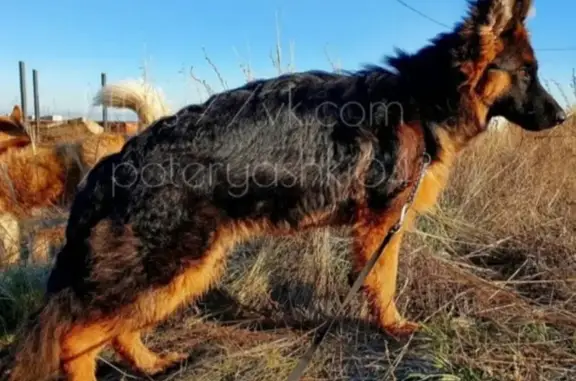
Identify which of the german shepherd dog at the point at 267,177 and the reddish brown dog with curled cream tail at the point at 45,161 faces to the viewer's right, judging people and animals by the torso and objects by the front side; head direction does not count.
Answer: the german shepherd dog at the point at 267,177

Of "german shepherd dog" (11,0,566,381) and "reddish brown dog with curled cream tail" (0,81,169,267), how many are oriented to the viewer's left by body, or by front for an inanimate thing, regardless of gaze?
1

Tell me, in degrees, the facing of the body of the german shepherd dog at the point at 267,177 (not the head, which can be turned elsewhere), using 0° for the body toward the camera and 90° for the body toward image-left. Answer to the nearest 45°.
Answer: approximately 270°

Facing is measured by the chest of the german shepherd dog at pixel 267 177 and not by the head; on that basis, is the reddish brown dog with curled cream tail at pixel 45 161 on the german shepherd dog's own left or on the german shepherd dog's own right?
on the german shepherd dog's own left

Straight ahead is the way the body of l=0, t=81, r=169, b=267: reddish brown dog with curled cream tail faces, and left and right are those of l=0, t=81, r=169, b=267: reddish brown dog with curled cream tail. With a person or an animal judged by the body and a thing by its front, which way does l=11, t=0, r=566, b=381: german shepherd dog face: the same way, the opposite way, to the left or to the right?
the opposite way

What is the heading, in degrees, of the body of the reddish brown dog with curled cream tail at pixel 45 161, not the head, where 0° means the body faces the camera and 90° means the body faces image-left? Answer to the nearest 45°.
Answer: approximately 90°
